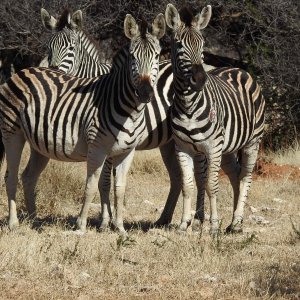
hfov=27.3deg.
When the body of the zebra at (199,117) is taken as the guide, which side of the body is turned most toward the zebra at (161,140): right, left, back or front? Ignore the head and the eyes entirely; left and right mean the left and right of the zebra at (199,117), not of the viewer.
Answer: right

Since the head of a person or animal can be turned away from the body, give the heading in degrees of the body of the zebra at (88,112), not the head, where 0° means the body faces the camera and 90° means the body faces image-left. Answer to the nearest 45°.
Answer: approximately 315°

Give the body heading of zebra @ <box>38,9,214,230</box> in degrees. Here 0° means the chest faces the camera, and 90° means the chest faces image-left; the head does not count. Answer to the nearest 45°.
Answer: approximately 90°

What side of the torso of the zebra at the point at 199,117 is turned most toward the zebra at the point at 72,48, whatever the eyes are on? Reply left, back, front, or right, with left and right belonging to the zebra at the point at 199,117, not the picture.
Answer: right

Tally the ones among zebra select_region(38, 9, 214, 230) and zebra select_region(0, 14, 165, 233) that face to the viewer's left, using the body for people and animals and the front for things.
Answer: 1

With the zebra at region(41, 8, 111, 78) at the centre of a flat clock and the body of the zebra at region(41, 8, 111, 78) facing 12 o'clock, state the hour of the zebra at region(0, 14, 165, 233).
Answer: the zebra at region(0, 14, 165, 233) is roughly at 10 o'clock from the zebra at region(41, 8, 111, 78).

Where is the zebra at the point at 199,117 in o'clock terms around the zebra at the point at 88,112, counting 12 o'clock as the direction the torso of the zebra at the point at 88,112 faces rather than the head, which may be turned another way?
the zebra at the point at 199,117 is roughly at 11 o'clock from the zebra at the point at 88,112.

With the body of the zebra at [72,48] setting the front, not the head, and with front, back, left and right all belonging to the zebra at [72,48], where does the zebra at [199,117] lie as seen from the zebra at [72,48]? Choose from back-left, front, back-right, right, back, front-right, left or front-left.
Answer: left

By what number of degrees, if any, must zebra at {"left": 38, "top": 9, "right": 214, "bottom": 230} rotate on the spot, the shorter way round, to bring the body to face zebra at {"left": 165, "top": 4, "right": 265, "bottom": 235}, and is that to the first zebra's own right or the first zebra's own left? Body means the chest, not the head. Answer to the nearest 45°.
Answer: approximately 135° to the first zebra's own left
